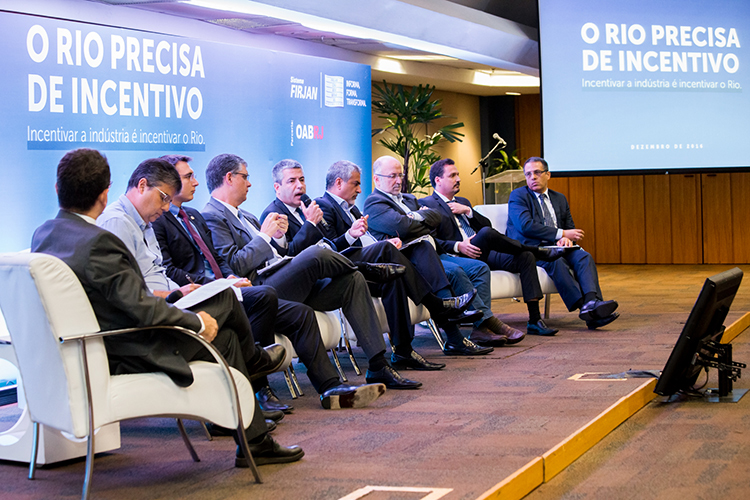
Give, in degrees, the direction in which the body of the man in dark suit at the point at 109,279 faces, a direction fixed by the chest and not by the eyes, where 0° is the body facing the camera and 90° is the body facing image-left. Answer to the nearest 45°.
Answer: approximately 225°

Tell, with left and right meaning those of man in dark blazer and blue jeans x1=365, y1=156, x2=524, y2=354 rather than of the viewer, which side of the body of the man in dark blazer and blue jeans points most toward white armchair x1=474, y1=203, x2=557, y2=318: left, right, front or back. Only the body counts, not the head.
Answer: left

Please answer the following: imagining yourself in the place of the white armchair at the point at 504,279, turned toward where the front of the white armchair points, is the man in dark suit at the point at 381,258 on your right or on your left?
on your right

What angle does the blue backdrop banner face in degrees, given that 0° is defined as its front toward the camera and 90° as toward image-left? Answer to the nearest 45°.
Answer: approximately 315°

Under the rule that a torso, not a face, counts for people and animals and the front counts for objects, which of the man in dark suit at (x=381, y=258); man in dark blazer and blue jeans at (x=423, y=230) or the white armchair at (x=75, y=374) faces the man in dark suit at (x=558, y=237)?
the white armchair
